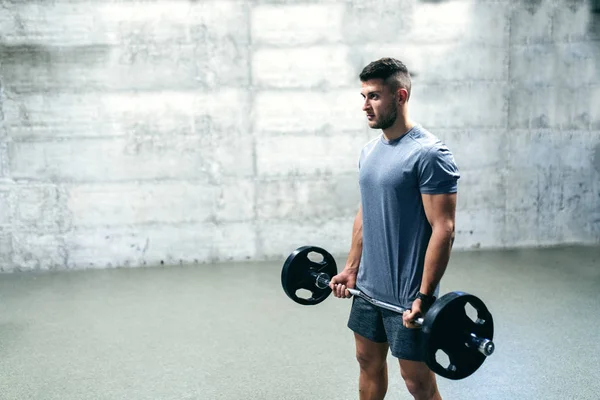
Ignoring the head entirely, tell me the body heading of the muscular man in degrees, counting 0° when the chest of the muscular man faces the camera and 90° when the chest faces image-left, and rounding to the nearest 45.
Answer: approximately 45°

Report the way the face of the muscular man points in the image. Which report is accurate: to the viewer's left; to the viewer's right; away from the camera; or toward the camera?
to the viewer's left
